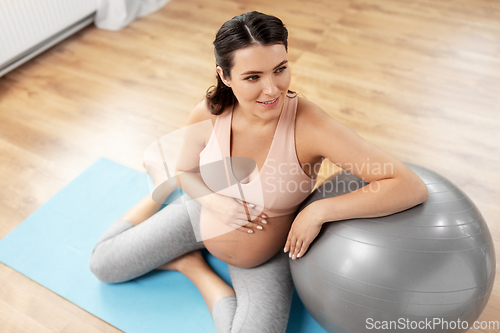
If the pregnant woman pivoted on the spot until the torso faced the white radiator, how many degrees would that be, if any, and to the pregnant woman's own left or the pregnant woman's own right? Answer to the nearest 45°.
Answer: approximately 135° to the pregnant woman's own right

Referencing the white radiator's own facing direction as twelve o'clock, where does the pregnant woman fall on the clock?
The pregnant woman is roughly at 1 o'clock from the white radiator.

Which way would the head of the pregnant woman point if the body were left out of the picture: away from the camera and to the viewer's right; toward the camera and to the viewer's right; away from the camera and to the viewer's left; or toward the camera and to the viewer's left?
toward the camera and to the viewer's right

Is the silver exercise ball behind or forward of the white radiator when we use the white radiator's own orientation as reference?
forward
